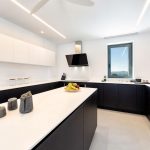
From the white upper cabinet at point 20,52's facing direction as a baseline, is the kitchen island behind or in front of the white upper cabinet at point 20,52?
in front

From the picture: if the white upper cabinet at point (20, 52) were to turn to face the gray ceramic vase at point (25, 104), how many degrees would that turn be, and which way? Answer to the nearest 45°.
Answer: approximately 45° to its right

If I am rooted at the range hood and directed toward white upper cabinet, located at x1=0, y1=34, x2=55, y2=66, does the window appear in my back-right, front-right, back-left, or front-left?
back-left

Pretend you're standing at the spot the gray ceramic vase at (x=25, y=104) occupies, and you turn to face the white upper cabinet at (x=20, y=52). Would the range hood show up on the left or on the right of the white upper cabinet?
right

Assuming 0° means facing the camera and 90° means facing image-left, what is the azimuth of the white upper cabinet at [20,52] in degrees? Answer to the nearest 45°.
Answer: approximately 315°

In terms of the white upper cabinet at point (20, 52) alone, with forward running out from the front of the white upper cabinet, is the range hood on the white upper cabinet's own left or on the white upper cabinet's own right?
on the white upper cabinet's own left

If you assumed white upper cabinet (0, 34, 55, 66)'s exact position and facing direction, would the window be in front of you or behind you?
in front
